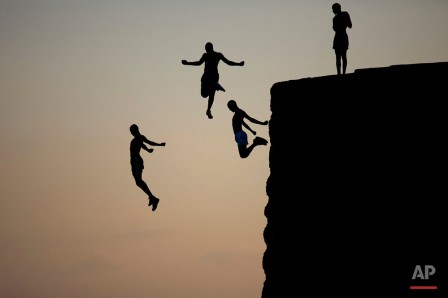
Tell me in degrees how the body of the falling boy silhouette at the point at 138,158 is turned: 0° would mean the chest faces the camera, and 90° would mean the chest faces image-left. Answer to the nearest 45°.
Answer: approximately 90°

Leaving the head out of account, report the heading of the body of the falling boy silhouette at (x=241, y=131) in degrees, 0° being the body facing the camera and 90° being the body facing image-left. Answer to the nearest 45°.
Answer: approximately 90°

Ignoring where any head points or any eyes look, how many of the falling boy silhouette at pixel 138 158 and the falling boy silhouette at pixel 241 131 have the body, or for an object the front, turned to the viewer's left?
2
